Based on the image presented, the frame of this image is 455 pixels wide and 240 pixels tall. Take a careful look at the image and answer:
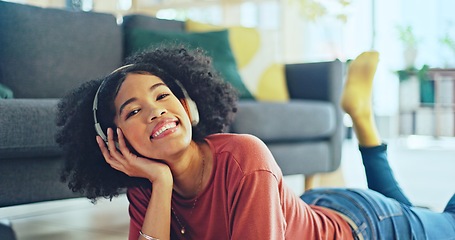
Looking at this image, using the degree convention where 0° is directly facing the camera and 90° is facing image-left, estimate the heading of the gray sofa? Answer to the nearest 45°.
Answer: approximately 315°
